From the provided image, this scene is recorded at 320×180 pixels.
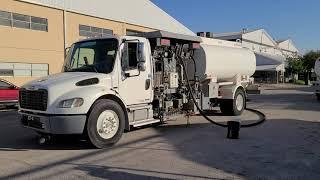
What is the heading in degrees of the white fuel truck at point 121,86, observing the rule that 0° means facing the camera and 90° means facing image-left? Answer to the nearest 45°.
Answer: approximately 45°

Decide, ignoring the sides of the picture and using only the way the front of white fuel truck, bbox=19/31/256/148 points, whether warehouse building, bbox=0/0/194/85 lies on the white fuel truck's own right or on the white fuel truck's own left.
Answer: on the white fuel truck's own right
